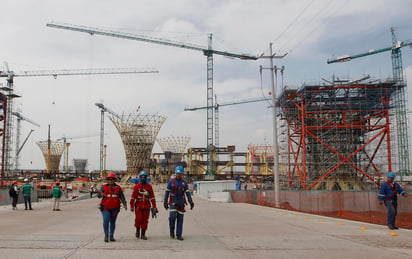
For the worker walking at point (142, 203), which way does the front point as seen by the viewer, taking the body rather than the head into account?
toward the camera

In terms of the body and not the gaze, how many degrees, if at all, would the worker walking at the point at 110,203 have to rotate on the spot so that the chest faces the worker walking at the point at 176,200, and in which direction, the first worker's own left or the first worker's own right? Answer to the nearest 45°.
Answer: approximately 90° to the first worker's own left

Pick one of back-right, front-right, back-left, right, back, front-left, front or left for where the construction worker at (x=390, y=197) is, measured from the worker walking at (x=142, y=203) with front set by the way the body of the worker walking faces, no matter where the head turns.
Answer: left

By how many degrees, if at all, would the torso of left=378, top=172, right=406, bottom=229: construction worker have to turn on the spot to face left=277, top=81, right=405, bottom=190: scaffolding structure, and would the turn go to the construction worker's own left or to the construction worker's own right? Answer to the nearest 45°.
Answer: approximately 135° to the construction worker's own left

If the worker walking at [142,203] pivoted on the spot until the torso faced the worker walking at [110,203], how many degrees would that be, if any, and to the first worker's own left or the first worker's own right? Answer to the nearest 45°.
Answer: approximately 90° to the first worker's own right

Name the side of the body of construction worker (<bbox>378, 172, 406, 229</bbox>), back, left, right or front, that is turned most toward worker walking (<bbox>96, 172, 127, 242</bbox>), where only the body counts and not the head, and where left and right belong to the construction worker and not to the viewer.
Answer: right

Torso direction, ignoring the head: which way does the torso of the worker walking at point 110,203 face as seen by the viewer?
toward the camera

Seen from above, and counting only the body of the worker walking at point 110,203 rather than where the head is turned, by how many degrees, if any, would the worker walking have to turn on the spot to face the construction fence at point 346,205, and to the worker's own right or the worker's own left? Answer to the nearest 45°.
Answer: approximately 135° to the worker's own left

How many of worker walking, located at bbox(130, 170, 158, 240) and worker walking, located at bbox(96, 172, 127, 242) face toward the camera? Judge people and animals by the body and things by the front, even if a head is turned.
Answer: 2
